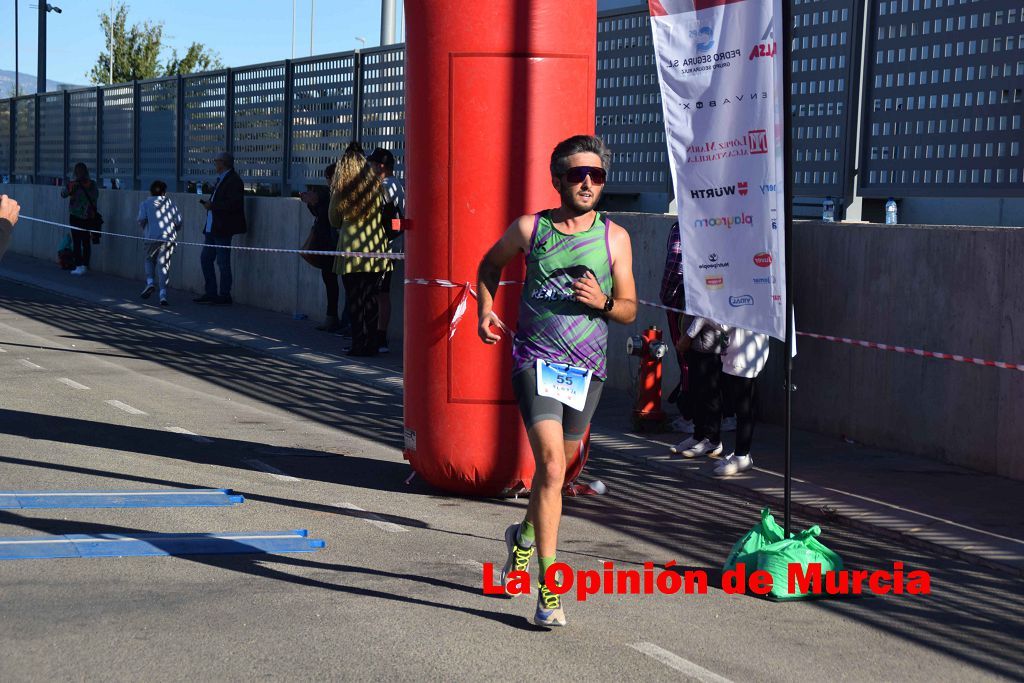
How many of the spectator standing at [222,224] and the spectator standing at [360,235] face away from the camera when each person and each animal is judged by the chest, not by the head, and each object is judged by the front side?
1

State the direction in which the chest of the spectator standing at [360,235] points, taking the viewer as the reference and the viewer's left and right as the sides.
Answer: facing away from the viewer

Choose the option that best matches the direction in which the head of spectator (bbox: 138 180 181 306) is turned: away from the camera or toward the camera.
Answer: away from the camera

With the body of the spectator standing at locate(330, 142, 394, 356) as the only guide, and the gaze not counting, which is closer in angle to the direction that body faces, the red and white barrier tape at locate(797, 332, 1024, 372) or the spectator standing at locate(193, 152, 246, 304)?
the spectator standing

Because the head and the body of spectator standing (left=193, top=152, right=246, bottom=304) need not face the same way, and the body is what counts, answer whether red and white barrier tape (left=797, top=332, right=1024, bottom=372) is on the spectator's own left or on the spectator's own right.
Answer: on the spectator's own left

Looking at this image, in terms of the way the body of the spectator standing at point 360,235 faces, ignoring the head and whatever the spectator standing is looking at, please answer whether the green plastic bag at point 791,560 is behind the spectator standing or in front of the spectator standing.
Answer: behind

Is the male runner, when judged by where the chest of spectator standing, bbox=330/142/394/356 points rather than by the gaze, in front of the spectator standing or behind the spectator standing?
behind

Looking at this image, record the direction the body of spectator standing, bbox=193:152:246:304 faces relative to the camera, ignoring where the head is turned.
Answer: to the viewer's left
